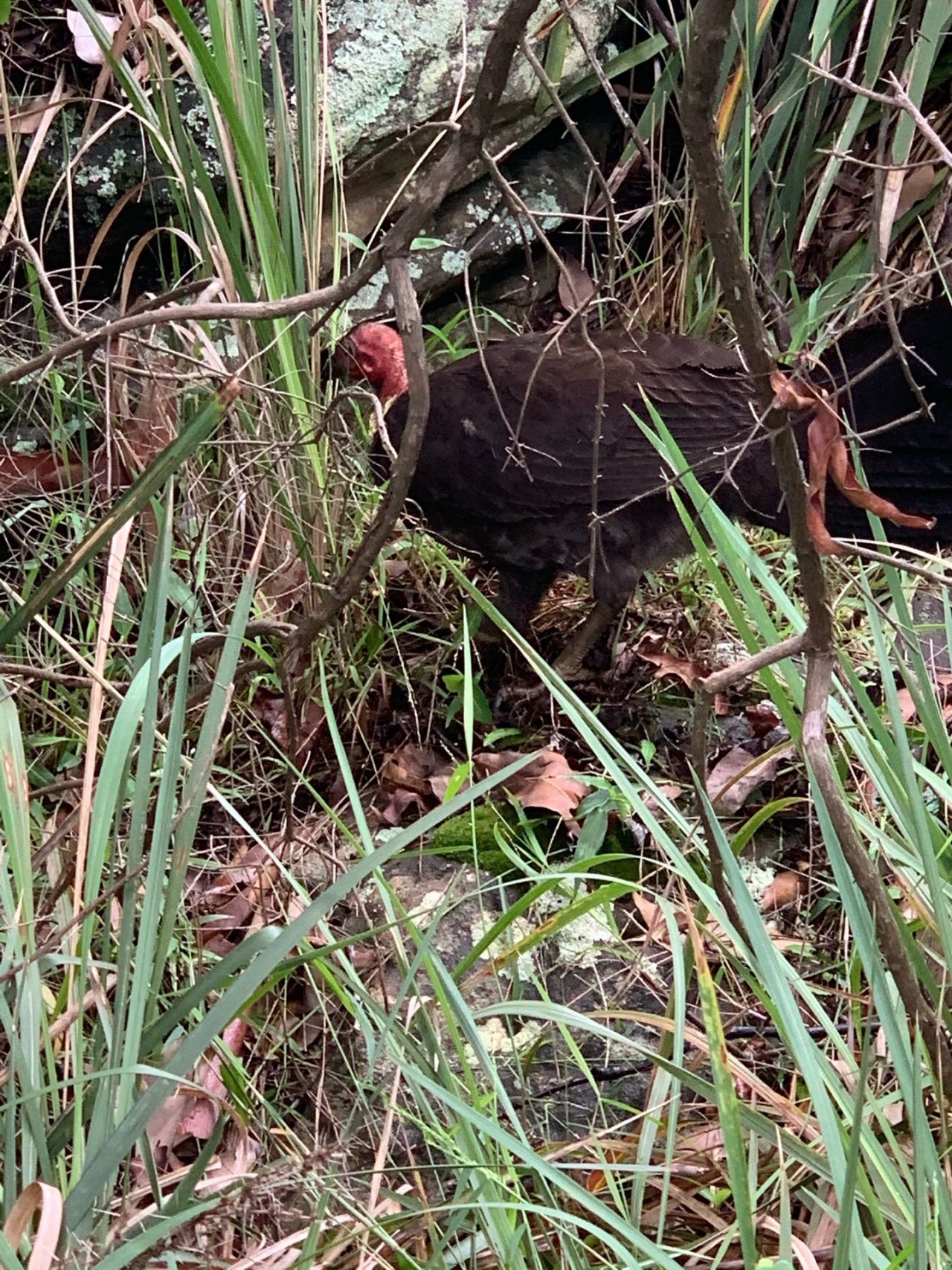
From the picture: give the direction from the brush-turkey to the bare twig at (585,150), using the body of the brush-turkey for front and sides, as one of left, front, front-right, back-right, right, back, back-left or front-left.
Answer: left

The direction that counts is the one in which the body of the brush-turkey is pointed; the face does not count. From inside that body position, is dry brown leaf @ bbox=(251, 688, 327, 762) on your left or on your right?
on your left

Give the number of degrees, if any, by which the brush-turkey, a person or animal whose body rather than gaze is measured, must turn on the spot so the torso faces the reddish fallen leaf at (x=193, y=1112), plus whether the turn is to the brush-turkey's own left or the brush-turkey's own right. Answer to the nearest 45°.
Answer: approximately 90° to the brush-turkey's own left

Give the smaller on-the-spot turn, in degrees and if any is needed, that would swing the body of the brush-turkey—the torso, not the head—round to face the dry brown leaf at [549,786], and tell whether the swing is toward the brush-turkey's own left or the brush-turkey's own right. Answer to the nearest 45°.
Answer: approximately 90° to the brush-turkey's own left

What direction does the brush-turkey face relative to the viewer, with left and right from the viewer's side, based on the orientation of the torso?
facing to the left of the viewer

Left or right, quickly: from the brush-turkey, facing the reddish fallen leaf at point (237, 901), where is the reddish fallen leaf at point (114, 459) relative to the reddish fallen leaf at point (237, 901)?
right

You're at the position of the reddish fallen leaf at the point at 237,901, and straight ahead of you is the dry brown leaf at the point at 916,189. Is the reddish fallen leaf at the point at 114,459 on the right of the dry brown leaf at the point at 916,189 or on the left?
left

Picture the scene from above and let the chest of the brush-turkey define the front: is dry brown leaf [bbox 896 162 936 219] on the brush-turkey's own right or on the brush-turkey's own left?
on the brush-turkey's own right
